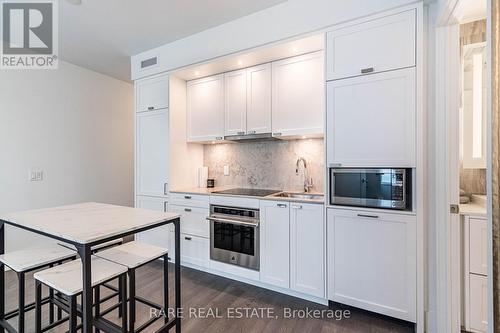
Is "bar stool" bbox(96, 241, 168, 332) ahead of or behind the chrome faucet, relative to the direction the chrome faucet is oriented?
ahead

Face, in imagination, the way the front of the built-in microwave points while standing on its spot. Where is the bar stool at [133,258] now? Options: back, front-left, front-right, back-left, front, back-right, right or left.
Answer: front-right

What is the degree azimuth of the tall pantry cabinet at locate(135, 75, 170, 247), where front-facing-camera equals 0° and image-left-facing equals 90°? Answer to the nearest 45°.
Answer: approximately 45°

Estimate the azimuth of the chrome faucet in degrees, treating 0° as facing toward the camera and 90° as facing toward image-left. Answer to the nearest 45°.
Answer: approximately 45°

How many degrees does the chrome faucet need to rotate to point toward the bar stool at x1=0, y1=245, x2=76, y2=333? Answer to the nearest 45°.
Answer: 0° — it already faces it

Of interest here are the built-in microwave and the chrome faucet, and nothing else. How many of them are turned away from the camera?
0

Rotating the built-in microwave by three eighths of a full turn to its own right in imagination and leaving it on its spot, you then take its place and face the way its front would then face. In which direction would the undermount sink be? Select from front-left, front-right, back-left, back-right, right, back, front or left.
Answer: front

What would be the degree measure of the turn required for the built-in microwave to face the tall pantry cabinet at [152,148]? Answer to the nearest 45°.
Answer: approximately 90° to its right

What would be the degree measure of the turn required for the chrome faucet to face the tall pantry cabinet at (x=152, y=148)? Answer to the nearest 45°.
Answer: approximately 45° to its right

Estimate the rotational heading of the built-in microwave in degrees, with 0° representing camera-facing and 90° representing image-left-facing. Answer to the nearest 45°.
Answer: approximately 0°

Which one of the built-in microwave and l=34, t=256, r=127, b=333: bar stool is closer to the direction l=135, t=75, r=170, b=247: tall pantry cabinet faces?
the bar stool
